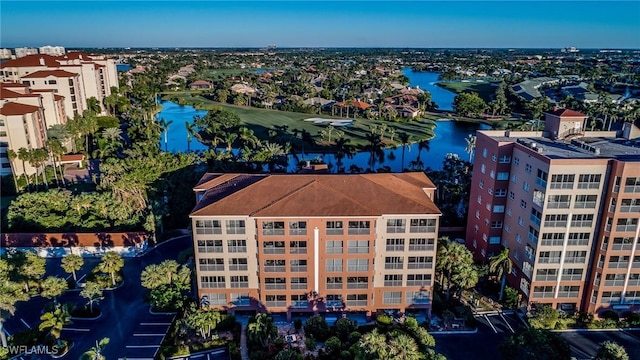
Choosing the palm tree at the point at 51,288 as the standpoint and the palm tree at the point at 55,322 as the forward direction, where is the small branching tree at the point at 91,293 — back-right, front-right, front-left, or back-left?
front-left

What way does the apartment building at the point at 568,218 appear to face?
toward the camera

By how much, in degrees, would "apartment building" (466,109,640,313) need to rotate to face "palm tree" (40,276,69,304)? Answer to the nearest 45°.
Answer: approximately 45° to its right

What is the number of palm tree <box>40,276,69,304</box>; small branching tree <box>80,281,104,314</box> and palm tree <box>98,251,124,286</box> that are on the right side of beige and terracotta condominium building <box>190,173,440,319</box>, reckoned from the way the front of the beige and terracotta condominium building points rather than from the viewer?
3

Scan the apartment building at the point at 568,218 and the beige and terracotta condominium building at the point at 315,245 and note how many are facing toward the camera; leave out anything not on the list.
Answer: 2

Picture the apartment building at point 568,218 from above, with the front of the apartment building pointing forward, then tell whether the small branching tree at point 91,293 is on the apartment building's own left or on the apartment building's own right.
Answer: on the apartment building's own right

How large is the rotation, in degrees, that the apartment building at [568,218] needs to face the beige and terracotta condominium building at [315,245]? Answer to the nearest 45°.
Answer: approximately 45° to its right

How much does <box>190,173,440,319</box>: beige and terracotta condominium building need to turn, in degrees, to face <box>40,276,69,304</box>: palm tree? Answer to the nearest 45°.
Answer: approximately 90° to its right

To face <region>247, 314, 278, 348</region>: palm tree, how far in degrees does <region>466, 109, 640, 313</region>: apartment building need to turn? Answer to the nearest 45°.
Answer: approximately 45° to its right

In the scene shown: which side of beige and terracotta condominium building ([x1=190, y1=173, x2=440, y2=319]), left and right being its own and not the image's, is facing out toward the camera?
front

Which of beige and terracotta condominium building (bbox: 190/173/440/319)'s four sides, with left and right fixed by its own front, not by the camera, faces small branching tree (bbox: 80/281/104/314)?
right

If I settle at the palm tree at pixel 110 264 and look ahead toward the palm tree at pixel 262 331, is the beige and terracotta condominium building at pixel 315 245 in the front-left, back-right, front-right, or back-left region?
front-left

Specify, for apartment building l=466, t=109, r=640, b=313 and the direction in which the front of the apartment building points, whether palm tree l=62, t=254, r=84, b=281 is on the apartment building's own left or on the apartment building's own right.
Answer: on the apartment building's own right

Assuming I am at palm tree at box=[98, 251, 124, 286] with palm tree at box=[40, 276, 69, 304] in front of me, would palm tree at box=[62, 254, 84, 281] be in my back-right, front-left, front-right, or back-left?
front-right

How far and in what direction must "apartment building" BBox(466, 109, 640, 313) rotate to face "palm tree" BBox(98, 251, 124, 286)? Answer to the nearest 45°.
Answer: approximately 45° to its right
